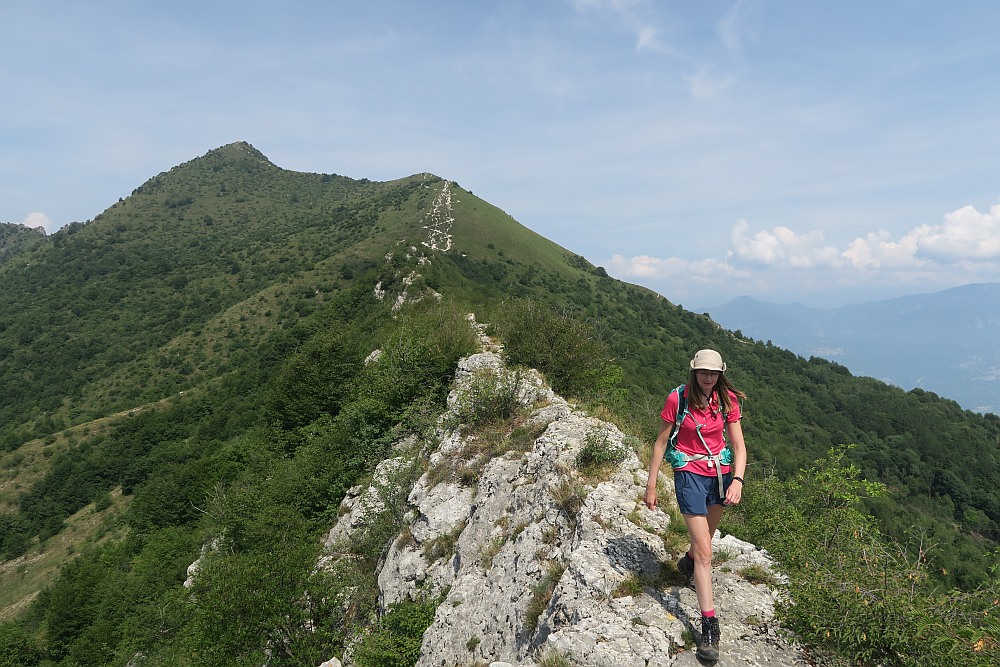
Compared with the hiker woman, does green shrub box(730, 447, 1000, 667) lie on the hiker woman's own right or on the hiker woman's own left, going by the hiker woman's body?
on the hiker woman's own left

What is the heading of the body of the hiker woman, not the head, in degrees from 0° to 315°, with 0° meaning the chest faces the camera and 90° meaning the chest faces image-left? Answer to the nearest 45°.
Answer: approximately 0°

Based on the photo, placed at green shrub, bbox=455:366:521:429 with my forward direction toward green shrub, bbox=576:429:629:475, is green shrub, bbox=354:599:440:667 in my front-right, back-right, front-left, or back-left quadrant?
front-right

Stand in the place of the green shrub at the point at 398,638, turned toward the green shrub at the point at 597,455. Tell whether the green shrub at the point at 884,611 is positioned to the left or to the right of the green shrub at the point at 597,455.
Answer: right

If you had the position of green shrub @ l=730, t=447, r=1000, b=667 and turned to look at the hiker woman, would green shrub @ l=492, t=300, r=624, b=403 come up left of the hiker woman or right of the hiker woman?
right
